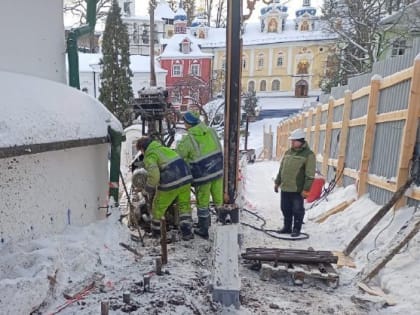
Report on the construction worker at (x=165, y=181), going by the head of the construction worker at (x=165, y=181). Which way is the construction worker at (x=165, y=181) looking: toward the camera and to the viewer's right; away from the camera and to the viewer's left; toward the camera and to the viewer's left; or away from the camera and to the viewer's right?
away from the camera and to the viewer's left

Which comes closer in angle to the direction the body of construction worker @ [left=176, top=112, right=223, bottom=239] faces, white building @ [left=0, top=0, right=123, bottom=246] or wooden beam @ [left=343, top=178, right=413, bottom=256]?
the white building

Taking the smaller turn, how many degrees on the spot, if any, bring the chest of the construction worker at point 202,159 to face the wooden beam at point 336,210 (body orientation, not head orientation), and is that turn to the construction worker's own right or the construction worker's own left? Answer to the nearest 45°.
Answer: approximately 90° to the construction worker's own right

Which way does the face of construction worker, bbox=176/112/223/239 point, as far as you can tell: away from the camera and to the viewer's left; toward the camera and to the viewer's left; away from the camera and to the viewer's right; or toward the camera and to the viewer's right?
away from the camera and to the viewer's left

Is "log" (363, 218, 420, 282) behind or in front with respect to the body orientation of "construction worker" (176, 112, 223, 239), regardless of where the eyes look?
behind

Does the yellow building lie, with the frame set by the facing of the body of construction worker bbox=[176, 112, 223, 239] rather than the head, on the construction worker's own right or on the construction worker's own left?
on the construction worker's own right

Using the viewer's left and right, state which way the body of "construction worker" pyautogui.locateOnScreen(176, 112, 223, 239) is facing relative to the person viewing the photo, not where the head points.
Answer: facing away from the viewer and to the left of the viewer

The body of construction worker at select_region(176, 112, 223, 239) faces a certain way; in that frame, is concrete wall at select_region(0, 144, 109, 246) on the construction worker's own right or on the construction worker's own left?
on the construction worker's own left

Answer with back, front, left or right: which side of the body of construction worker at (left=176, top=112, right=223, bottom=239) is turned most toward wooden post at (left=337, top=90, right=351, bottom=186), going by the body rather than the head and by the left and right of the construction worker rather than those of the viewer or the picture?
right

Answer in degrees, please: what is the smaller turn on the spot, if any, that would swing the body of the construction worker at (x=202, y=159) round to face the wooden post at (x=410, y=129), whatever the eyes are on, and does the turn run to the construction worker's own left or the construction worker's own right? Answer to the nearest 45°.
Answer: approximately 135° to the construction worker's own right

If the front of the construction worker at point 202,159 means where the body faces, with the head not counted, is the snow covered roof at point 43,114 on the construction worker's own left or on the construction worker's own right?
on the construction worker's own left
